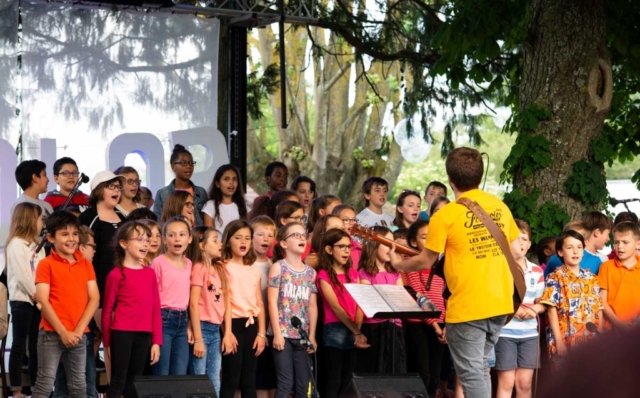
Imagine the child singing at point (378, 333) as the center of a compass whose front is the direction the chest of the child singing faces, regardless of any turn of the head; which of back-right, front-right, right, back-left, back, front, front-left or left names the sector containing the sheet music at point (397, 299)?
front-right

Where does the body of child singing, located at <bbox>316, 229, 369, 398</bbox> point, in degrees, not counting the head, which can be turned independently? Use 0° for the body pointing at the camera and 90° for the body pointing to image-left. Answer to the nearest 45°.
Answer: approximately 315°

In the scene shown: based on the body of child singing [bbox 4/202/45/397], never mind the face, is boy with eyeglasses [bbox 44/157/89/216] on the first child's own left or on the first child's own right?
on the first child's own left

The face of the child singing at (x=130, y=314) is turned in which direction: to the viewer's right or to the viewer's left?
to the viewer's right

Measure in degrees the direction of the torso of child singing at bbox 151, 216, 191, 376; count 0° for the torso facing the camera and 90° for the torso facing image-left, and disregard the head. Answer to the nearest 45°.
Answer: approximately 315°

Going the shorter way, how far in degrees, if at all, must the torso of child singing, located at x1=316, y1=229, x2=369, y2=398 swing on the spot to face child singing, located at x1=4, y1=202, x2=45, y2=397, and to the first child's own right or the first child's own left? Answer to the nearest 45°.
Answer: approximately 135° to the first child's own right

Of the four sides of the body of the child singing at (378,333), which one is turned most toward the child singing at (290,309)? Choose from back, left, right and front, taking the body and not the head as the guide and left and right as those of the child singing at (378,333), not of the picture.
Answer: right
